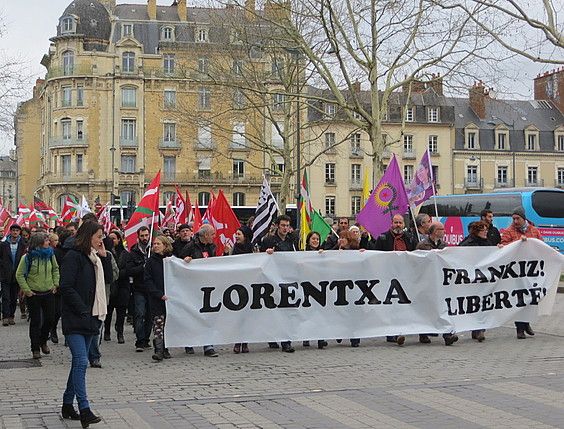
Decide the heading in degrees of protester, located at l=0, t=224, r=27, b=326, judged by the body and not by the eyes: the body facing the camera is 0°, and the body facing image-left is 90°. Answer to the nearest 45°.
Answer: approximately 0°

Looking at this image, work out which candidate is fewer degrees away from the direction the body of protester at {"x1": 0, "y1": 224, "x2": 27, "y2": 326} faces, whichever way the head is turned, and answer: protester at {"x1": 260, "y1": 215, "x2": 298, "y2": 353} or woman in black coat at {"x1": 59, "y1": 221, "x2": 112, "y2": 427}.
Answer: the woman in black coat

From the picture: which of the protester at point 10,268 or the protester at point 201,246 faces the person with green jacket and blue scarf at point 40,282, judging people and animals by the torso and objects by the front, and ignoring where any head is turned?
the protester at point 10,268

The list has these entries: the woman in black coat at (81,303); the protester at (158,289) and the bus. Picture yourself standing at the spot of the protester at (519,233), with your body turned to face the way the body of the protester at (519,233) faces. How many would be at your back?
1

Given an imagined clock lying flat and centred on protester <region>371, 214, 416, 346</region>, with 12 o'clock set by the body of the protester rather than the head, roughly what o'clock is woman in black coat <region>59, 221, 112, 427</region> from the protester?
The woman in black coat is roughly at 1 o'clock from the protester.

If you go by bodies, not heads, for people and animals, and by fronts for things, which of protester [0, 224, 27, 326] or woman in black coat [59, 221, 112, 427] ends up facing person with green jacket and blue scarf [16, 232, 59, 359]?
the protester

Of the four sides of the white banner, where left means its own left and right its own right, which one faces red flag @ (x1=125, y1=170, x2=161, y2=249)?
right

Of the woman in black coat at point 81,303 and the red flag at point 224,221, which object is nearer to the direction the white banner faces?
the woman in black coat
